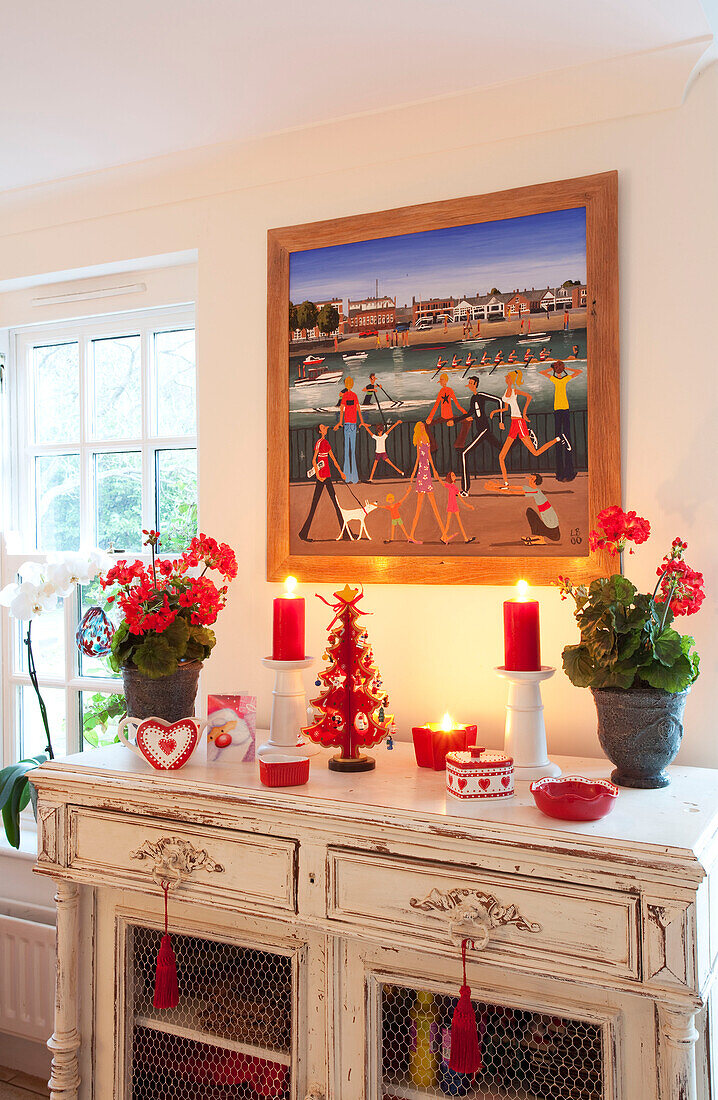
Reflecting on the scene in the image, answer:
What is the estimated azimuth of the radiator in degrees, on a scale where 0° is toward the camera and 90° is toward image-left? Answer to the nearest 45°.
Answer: approximately 45°

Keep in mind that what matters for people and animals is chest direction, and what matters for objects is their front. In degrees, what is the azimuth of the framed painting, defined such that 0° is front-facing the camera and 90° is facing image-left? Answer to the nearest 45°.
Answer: approximately 45°

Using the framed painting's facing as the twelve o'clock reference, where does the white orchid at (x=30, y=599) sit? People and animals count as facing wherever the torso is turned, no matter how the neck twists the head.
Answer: The white orchid is roughly at 2 o'clock from the framed painting.

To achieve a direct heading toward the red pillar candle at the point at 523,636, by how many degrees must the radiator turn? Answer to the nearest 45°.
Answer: approximately 90° to its left

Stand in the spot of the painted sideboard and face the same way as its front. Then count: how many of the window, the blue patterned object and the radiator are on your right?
3

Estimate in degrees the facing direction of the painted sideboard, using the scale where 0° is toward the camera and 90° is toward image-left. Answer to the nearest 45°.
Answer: approximately 45°
